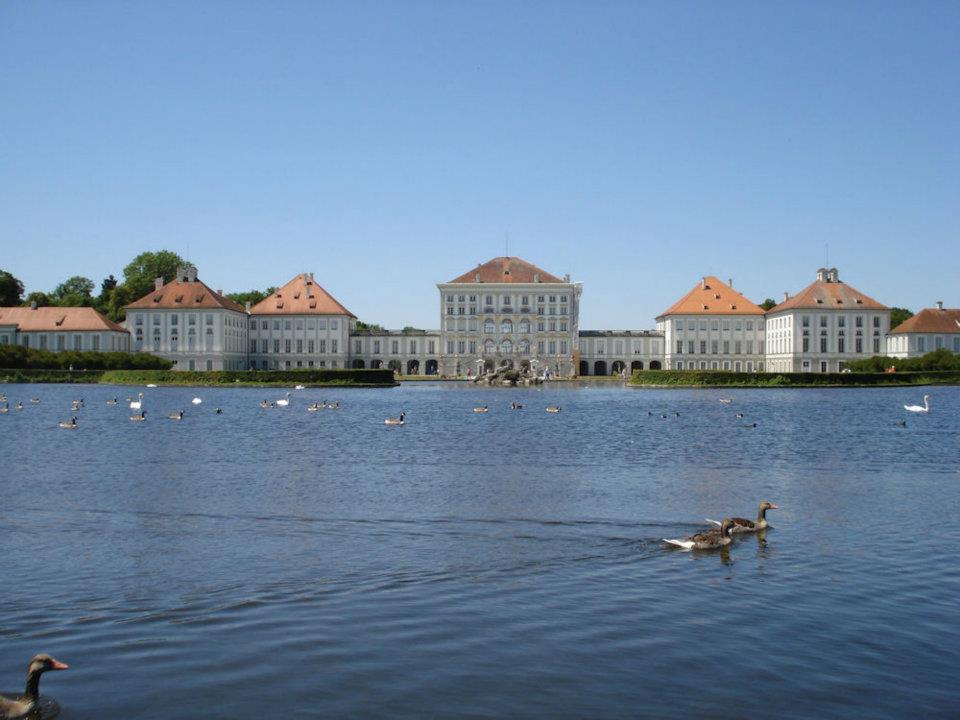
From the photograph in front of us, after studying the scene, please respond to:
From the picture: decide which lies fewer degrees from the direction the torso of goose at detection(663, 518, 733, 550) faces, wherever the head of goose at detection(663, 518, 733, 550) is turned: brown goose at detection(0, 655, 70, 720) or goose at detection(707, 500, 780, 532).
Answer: the goose at detection(707, 500, 780, 532)

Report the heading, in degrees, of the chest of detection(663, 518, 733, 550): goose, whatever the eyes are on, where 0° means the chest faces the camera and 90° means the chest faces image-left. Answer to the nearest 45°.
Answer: approximately 270°

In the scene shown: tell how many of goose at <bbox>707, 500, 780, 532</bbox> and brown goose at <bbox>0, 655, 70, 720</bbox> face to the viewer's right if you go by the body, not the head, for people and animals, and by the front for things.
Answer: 2

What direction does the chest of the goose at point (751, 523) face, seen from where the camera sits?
to the viewer's right

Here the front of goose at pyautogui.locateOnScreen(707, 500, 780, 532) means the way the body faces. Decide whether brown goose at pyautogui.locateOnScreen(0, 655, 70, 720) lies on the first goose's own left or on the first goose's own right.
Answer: on the first goose's own right

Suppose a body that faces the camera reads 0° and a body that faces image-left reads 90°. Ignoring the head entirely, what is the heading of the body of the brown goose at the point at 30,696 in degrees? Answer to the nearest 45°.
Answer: approximately 270°

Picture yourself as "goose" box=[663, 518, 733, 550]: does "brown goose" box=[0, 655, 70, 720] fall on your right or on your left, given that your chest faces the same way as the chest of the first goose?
on your right

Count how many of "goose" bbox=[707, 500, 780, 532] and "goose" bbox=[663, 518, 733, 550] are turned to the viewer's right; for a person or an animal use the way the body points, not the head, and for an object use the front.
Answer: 2
